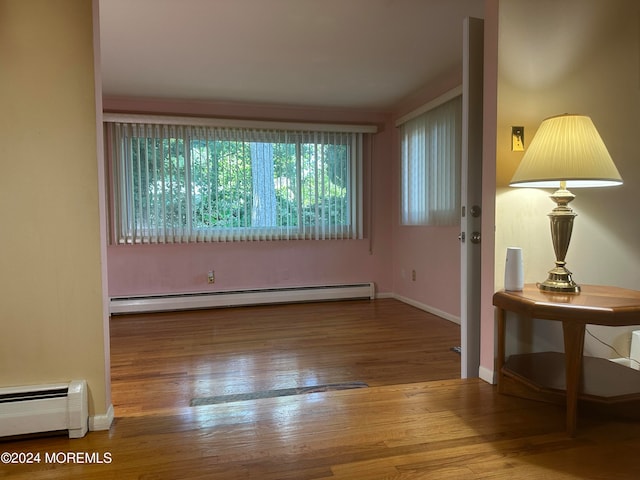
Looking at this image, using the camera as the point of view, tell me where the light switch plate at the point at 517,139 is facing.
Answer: facing the viewer

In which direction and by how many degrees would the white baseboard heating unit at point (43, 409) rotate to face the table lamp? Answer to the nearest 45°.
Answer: approximately 45° to its left

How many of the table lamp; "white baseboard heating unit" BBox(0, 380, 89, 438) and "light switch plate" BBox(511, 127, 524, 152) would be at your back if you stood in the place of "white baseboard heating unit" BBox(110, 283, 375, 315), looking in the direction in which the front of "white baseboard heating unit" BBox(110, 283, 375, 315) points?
0

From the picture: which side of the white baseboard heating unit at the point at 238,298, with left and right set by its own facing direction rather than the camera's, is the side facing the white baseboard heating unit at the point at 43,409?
front

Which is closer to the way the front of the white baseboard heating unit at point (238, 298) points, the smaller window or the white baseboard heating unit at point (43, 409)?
the white baseboard heating unit

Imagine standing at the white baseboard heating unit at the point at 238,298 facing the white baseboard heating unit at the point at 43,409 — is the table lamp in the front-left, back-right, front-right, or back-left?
front-left

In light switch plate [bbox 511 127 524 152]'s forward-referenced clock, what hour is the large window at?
The large window is roughly at 4 o'clock from the light switch plate.

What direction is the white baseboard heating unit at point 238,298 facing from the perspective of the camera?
toward the camera

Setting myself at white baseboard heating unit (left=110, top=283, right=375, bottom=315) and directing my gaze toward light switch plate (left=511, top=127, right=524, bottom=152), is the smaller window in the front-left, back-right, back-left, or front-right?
front-left

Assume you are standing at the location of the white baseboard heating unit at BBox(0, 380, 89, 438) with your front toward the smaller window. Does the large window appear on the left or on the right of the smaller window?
left
